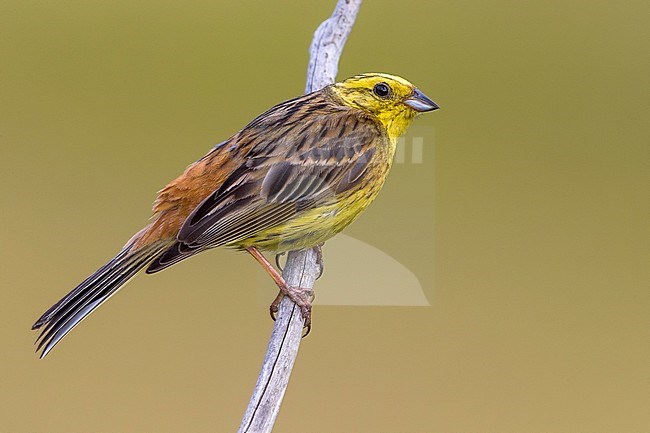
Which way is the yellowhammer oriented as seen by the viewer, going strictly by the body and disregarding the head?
to the viewer's right
